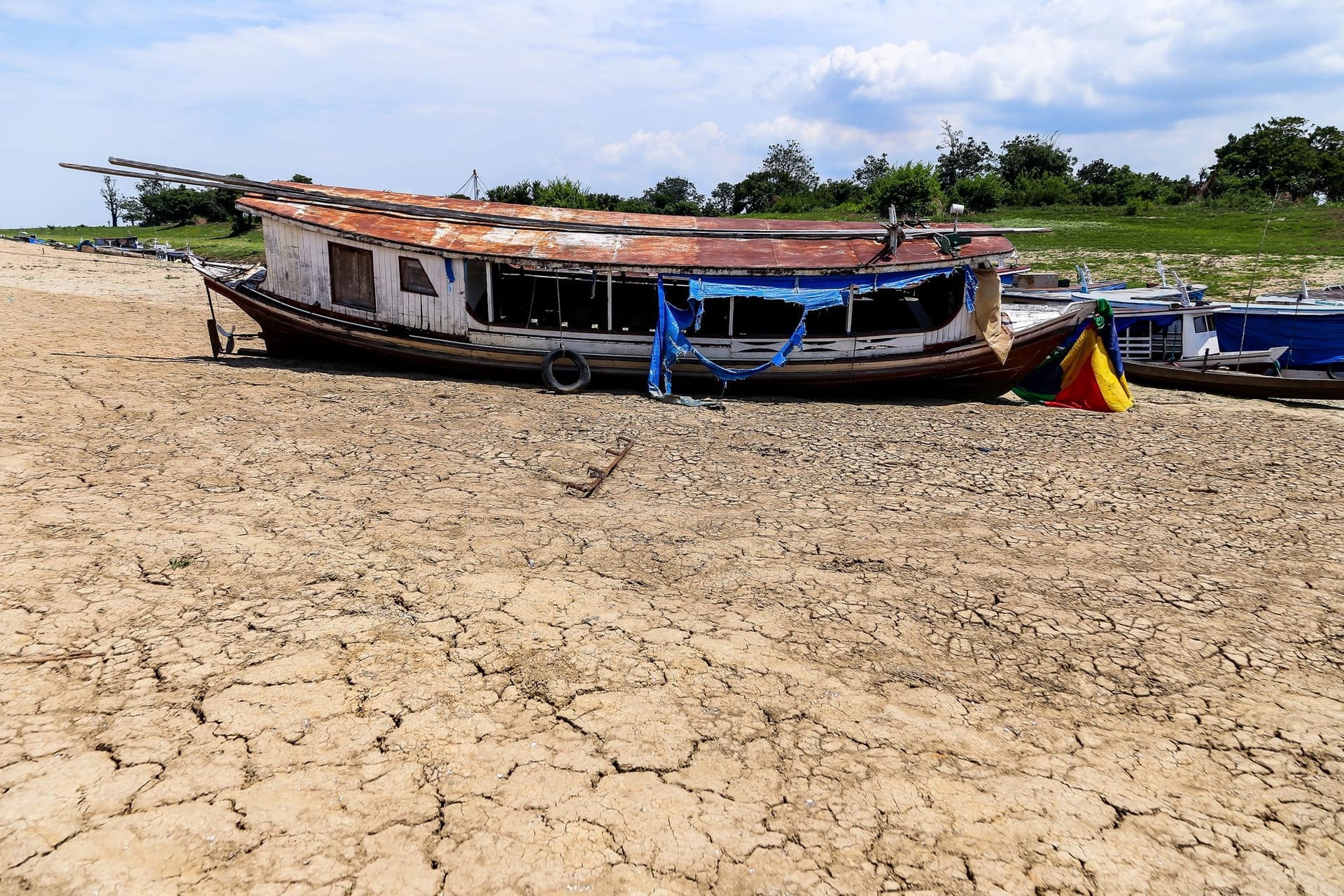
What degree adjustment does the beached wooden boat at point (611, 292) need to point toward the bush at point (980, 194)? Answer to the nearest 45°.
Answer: approximately 45° to its left

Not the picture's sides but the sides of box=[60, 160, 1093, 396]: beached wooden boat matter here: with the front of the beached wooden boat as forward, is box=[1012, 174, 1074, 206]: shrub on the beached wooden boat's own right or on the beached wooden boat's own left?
on the beached wooden boat's own left

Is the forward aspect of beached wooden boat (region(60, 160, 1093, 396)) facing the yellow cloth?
yes

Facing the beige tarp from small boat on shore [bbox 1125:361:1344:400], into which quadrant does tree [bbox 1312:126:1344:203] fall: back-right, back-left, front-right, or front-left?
back-right

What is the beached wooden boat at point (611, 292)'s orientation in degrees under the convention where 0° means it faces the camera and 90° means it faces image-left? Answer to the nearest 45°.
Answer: approximately 270°

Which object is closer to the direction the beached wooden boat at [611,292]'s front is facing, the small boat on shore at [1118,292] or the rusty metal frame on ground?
the small boat on shore

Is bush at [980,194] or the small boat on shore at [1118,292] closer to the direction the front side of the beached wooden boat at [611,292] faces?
the small boat on shore

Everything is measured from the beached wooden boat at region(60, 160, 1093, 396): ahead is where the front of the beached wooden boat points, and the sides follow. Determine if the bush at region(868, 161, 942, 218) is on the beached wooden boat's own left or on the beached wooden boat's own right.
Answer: on the beached wooden boat's own left

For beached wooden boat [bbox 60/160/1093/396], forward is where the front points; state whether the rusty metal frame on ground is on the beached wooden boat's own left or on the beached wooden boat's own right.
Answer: on the beached wooden boat's own right

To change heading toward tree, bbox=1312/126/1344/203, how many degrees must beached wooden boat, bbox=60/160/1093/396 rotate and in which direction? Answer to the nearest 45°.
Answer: approximately 45° to its left
